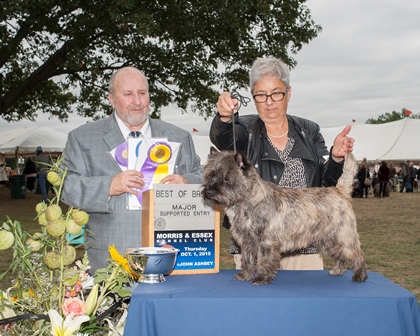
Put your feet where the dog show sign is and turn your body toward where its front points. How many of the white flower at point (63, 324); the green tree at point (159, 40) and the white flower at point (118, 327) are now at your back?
1

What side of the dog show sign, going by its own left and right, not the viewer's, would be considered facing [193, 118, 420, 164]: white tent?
back

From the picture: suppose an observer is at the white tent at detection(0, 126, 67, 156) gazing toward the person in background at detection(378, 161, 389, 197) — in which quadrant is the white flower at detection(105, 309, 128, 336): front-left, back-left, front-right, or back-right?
front-right

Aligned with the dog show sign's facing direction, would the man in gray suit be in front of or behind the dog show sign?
behind

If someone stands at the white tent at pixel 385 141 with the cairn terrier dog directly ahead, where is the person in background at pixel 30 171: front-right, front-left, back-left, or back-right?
front-right

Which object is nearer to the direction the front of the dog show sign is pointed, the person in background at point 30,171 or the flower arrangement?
the flower arrangement

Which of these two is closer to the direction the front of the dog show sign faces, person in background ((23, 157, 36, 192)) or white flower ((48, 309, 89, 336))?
the white flower

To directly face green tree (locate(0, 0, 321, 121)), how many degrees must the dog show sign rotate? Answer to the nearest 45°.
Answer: approximately 180°

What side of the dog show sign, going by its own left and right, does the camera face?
front

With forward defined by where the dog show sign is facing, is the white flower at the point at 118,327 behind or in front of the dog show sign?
in front

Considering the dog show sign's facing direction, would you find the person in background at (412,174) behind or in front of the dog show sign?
behind

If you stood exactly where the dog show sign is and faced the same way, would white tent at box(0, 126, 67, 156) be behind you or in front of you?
behind

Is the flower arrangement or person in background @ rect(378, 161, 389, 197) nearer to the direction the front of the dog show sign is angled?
the flower arrangement

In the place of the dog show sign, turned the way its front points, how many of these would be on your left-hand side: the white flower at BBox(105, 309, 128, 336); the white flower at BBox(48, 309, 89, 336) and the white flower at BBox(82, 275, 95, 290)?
0

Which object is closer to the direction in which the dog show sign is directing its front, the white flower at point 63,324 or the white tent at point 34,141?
the white flower
